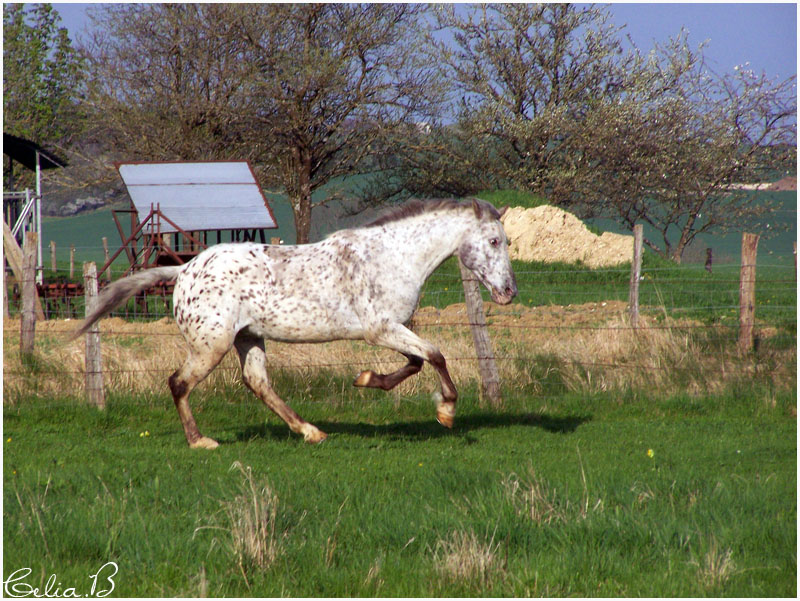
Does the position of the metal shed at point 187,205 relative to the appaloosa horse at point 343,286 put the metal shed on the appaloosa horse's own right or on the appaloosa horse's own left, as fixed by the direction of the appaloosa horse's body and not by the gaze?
on the appaloosa horse's own left

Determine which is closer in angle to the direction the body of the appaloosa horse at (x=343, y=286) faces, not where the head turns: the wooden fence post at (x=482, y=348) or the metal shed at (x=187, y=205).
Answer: the wooden fence post

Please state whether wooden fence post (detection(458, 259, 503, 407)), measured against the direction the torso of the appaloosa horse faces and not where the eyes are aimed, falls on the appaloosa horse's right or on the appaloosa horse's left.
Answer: on the appaloosa horse's left

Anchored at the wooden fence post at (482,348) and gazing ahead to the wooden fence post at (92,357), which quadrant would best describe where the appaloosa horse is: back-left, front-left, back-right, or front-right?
front-left

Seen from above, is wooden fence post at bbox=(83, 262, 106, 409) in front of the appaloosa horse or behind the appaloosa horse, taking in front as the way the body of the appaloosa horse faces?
behind

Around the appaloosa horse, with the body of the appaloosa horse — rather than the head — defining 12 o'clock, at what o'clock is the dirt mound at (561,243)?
The dirt mound is roughly at 10 o'clock from the appaloosa horse.

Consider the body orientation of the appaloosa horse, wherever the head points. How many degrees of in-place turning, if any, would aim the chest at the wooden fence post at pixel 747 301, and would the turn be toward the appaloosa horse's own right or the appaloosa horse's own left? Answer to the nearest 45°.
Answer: approximately 45° to the appaloosa horse's own left

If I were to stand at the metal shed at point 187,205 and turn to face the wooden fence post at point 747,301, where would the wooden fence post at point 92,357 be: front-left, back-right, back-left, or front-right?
front-right

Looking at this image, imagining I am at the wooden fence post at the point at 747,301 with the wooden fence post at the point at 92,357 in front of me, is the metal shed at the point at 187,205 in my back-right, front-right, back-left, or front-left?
front-right

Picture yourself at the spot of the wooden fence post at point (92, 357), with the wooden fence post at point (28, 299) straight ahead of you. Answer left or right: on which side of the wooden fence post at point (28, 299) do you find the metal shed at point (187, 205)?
right

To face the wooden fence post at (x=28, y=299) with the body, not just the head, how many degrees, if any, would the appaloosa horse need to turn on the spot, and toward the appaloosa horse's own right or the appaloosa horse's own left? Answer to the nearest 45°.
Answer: approximately 135° to the appaloosa horse's own left

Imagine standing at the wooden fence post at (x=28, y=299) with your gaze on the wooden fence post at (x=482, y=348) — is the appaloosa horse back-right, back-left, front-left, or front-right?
front-right

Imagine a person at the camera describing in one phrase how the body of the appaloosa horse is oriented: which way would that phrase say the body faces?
to the viewer's right
